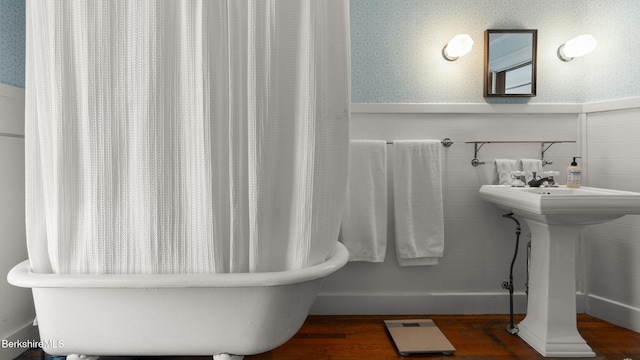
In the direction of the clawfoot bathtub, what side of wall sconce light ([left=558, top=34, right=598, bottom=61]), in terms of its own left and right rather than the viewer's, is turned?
right

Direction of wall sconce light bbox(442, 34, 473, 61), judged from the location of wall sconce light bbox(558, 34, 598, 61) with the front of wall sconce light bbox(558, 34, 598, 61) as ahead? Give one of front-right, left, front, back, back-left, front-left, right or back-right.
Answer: right

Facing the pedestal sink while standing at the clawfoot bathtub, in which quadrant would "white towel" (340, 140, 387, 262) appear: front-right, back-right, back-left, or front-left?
front-left

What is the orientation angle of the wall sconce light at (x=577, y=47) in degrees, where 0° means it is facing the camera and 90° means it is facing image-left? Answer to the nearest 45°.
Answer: approximately 315°

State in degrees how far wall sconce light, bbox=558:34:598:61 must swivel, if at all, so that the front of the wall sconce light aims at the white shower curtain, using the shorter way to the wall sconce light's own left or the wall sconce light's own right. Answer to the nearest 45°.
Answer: approximately 90° to the wall sconce light's own right

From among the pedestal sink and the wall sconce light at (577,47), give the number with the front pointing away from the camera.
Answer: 0

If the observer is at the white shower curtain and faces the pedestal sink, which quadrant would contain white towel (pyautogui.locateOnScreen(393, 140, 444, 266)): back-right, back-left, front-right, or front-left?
front-left

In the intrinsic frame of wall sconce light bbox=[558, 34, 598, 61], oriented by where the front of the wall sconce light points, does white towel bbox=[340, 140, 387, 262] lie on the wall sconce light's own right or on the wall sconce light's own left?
on the wall sconce light's own right

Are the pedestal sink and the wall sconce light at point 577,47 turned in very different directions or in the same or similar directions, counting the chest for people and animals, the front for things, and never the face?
same or similar directions

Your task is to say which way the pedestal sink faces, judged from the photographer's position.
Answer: facing the viewer and to the right of the viewer
